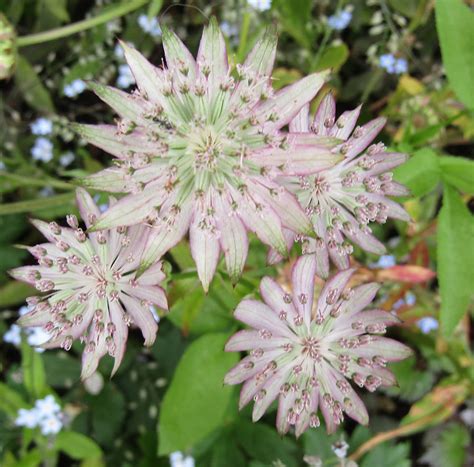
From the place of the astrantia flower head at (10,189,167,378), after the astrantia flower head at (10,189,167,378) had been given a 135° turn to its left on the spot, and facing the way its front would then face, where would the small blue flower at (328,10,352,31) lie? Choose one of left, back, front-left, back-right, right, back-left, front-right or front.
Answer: front

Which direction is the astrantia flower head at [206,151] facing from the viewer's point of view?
toward the camera

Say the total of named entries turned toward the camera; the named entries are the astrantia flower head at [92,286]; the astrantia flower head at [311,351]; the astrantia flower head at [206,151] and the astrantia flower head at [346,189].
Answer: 4

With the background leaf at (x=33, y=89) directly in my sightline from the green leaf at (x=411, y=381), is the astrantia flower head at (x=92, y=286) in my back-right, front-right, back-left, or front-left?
front-left

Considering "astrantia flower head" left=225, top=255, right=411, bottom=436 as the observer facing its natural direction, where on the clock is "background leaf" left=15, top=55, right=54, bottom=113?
The background leaf is roughly at 4 o'clock from the astrantia flower head.

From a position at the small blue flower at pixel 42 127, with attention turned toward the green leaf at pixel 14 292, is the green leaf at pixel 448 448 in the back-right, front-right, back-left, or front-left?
front-left

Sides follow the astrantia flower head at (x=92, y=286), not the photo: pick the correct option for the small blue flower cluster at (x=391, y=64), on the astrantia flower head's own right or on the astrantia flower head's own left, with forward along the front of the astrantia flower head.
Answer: on the astrantia flower head's own left

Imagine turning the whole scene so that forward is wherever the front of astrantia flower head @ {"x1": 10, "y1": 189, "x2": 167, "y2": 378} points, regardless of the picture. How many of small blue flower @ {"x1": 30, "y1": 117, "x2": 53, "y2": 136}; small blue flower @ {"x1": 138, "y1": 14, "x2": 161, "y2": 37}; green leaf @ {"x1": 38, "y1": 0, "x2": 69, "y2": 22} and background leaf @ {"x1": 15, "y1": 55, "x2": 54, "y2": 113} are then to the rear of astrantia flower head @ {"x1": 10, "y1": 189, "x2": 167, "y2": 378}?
4

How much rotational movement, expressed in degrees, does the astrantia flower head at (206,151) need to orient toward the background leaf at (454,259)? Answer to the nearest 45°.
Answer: approximately 90° to its left

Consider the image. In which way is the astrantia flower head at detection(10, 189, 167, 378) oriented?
toward the camera
